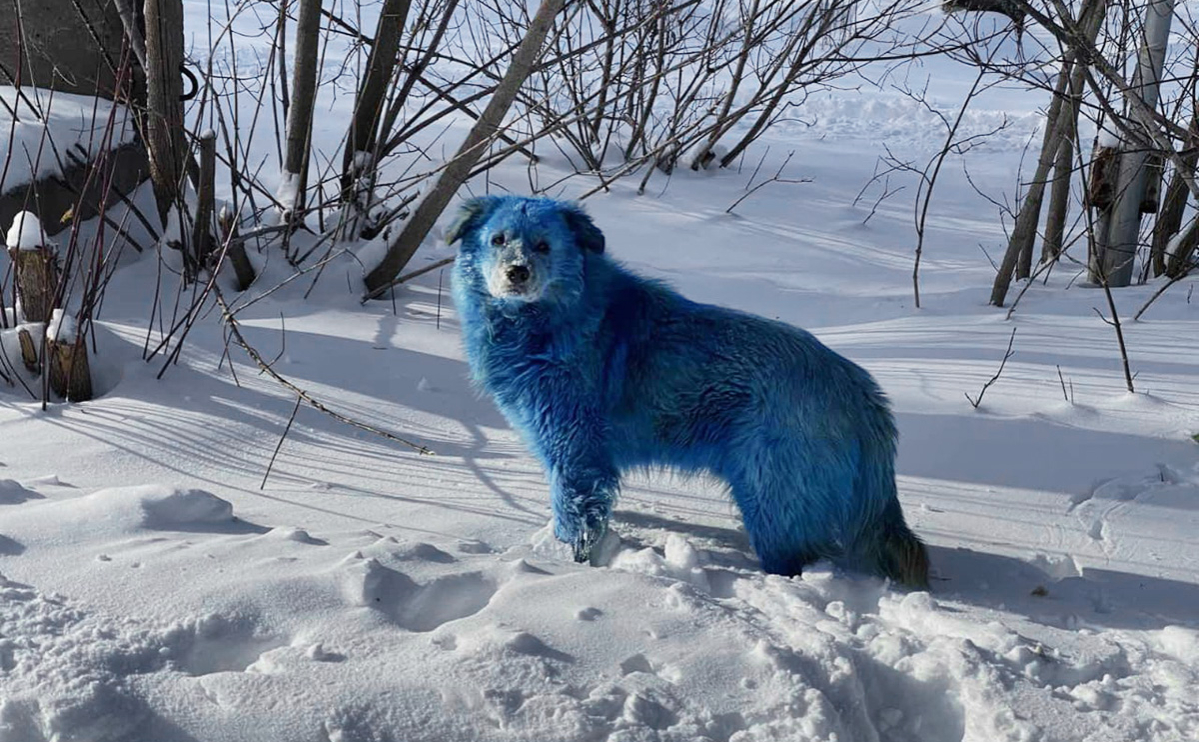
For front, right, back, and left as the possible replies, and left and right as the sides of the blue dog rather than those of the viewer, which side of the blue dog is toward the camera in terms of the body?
left

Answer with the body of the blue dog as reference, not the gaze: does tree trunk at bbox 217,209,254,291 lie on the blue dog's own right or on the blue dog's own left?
on the blue dog's own right

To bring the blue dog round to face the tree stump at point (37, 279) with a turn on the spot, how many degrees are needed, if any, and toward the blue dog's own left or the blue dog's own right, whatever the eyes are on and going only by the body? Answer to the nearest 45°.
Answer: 0° — it already faces it

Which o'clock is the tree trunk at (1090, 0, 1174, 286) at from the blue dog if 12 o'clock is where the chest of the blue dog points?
The tree trunk is roughly at 4 o'clock from the blue dog.

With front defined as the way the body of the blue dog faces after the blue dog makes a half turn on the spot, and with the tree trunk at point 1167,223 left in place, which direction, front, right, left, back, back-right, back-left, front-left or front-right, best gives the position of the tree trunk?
front-left

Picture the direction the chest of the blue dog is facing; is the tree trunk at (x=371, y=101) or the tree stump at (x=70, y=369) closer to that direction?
the tree stump

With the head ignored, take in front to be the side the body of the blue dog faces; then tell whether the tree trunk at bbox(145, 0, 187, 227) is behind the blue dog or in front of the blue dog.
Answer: in front

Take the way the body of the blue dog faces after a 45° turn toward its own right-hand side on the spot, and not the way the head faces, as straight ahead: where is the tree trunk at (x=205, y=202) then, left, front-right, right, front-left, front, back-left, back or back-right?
front

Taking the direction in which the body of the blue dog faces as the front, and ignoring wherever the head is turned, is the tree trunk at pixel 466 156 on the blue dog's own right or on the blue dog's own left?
on the blue dog's own right

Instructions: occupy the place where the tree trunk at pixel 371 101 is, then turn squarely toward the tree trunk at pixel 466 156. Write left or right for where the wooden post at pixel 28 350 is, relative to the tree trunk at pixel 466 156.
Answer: right

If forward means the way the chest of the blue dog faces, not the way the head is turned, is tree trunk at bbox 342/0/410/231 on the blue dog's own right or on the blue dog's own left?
on the blue dog's own right

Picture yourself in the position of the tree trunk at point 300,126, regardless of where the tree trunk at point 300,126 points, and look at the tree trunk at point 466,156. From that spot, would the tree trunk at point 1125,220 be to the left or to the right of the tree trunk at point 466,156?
left
